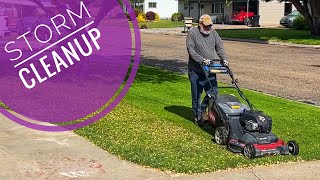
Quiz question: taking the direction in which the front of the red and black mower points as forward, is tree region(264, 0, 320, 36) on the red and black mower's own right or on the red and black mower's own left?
on the red and black mower's own left

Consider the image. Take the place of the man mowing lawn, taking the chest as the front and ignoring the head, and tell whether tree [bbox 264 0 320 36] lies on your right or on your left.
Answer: on your left

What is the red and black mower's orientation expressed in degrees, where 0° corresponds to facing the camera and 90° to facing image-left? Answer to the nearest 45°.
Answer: approximately 315°

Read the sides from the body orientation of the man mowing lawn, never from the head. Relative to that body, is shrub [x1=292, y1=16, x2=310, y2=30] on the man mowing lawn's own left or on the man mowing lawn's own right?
on the man mowing lawn's own left

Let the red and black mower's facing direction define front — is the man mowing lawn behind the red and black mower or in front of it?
behind

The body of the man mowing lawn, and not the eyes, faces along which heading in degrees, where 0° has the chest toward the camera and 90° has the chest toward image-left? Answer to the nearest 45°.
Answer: approximately 315°

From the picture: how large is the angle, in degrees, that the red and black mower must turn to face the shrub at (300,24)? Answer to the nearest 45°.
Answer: approximately 135° to its left
